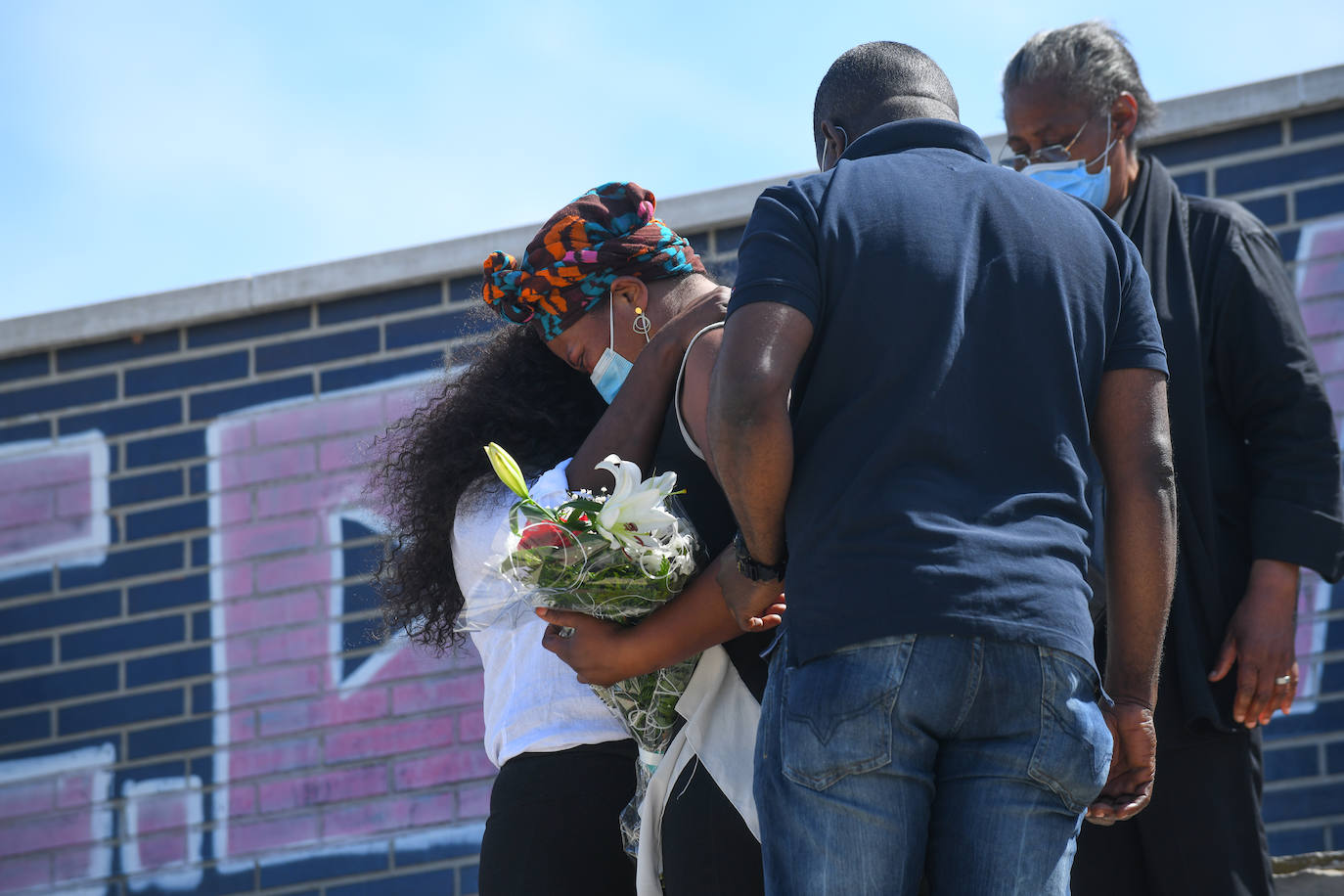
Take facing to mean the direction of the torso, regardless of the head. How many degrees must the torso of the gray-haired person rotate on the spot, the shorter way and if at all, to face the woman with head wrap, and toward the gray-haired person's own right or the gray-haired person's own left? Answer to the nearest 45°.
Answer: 0° — they already face them

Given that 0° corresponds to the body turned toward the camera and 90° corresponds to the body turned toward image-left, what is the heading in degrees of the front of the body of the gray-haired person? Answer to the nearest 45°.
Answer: approximately 45°
